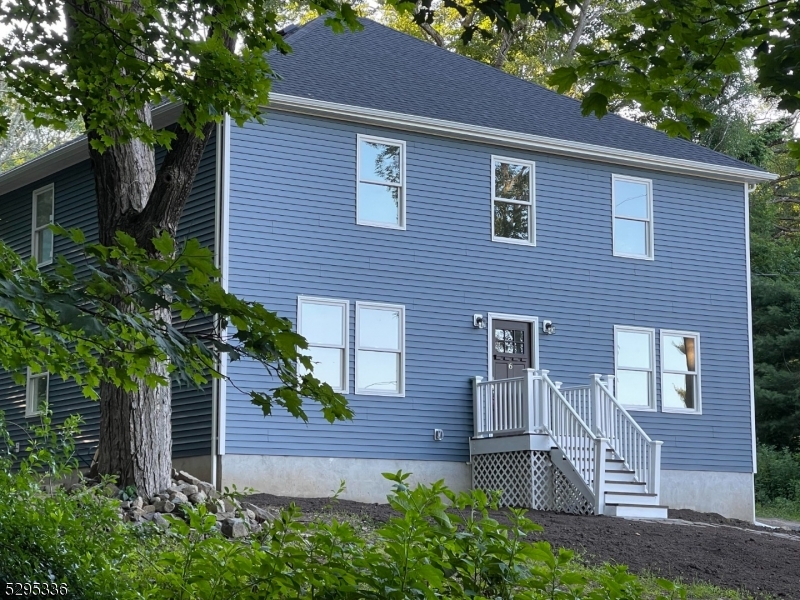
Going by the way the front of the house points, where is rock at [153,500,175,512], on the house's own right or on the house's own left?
on the house's own right

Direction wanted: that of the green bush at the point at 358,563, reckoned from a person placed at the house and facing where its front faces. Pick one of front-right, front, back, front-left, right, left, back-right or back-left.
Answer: front-right

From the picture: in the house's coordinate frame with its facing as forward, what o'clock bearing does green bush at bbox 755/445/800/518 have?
The green bush is roughly at 9 o'clock from the house.

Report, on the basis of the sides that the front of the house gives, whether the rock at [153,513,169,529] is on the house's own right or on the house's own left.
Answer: on the house's own right

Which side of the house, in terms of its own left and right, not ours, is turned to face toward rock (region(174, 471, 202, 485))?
right

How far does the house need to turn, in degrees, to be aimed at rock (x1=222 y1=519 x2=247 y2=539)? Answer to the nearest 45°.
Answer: approximately 45° to its right

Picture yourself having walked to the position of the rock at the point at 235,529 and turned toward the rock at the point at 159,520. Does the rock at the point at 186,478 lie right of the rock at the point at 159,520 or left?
right

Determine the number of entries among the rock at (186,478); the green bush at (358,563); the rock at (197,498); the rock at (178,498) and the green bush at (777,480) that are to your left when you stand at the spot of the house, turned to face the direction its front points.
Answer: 1

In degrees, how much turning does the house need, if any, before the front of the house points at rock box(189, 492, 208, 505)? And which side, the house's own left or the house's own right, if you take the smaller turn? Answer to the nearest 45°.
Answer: approximately 90° to the house's own right

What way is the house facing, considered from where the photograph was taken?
facing the viewer and to the right of the viewer

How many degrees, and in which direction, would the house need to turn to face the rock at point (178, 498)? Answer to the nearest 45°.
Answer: approximately 90° to its right

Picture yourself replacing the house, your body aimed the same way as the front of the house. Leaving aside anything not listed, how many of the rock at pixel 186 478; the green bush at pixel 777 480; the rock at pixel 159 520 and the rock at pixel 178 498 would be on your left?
1

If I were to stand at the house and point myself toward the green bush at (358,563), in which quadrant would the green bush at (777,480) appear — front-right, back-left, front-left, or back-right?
back-left
